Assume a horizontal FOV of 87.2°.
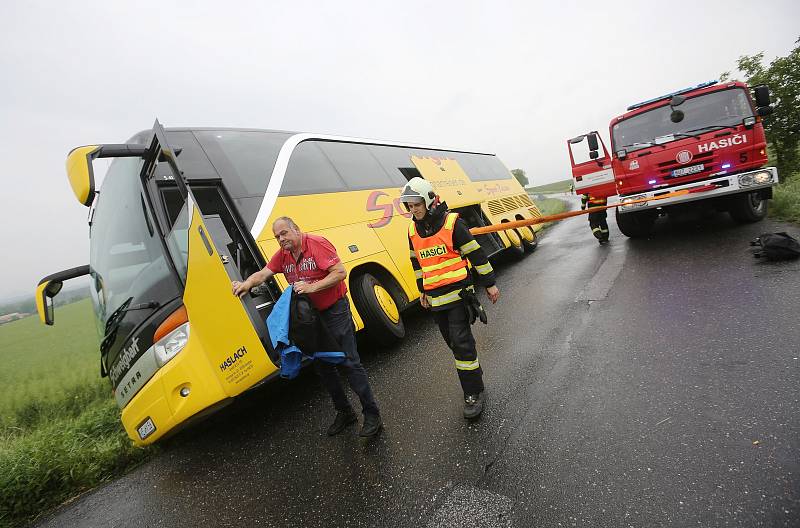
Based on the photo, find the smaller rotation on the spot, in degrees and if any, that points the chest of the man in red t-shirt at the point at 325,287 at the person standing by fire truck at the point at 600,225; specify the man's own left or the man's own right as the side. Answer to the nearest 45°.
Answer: approximately 180°

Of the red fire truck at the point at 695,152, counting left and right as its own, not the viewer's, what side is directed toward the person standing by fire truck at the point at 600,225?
right

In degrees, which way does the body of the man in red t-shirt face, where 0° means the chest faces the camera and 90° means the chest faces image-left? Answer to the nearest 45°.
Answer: approximately 45°

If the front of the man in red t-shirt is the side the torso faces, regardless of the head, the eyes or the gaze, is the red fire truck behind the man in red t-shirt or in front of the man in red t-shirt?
behind

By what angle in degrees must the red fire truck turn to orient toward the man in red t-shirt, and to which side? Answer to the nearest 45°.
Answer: approximately 45° to its right

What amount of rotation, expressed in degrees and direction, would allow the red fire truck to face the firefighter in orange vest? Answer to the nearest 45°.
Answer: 0° — it already faces them
